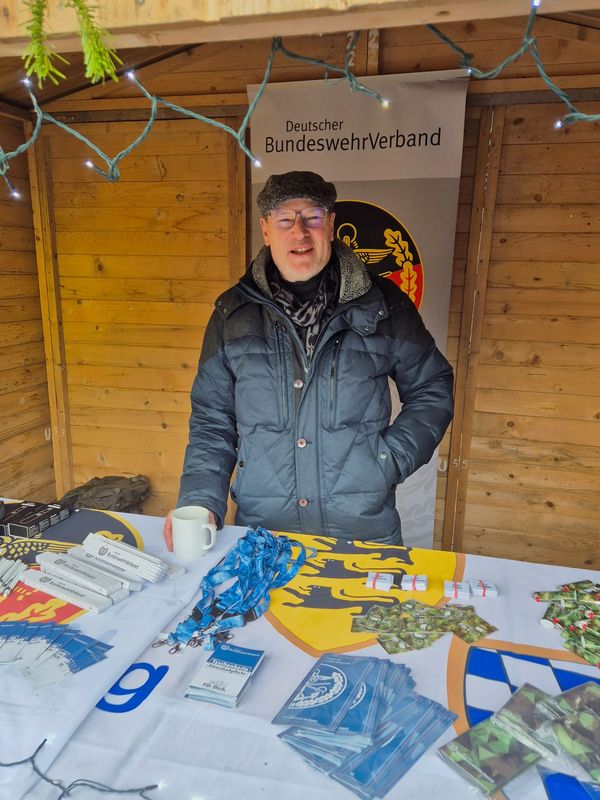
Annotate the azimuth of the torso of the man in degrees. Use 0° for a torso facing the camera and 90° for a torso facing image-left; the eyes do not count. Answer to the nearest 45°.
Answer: approximately 0°

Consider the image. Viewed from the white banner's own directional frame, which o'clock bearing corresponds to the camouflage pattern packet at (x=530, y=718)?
The camouflage pattern packet is roughly at 12 o'clock from the white banner.

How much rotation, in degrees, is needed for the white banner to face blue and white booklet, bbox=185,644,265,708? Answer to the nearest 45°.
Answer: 0° — it already faces it

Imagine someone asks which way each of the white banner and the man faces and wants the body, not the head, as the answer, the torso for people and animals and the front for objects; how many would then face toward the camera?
2

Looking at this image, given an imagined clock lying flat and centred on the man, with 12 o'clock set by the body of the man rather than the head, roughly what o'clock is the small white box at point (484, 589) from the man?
The small white box is roughly at 11 o'clock from the man.

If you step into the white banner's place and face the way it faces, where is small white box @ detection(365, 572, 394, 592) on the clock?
The small white box is roughly at 12 o'clock from the white banner.

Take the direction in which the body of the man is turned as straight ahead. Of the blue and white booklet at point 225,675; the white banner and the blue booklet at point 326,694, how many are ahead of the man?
2
